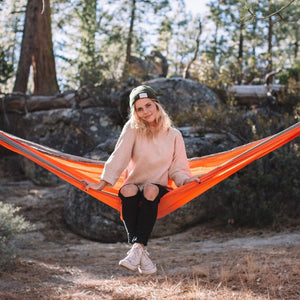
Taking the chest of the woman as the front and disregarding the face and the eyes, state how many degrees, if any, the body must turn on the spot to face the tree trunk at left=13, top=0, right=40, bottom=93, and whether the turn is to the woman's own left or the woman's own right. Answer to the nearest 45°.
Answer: approximately 180°

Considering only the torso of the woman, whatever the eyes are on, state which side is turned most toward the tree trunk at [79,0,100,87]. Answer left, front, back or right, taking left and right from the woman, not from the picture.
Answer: back

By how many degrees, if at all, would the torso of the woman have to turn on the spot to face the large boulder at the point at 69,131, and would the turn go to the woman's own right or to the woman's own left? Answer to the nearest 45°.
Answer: approximately 180°

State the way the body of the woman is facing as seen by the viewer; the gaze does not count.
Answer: toward the camera

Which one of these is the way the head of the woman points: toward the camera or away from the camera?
toward the camera
